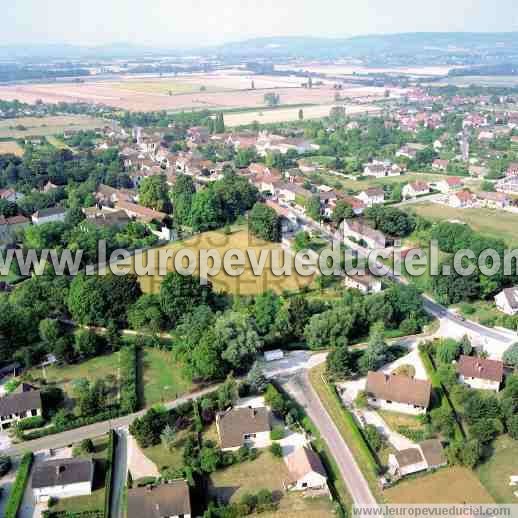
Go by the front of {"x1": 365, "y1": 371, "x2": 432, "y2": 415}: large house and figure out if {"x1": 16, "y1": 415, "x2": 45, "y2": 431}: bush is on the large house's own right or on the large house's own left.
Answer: on the large house's own right

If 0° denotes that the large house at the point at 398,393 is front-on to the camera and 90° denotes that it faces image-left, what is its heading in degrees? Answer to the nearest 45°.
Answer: approximately 0°

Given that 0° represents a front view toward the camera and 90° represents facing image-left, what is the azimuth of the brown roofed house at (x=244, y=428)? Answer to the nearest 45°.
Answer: approximately 0°

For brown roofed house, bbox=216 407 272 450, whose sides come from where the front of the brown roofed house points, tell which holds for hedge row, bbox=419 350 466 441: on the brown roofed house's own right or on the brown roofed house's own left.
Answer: on the brown roofed house's own left

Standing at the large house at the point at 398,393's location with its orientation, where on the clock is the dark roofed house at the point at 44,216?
The dark roofed house is roughly at 4 o'clock from the large house.

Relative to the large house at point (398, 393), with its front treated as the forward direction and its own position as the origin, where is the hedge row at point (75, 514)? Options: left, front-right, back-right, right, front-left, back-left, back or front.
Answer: front-right

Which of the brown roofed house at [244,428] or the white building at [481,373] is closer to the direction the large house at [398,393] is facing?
the brown roofed house

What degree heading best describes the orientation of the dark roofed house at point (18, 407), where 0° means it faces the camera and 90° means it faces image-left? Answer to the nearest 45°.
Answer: approximately 315°

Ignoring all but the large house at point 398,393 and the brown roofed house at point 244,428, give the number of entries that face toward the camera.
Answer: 2

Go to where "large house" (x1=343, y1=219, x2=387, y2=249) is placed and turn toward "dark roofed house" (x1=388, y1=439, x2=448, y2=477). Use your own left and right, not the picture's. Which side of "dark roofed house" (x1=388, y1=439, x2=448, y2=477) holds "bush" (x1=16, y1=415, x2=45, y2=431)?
right

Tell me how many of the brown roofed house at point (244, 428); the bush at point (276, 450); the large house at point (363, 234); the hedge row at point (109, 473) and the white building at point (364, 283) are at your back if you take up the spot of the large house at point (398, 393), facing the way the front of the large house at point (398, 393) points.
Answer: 2

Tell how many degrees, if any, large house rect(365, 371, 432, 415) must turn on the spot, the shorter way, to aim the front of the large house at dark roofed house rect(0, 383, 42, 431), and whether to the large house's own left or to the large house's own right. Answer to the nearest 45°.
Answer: approximately 90° to the large house's own right
